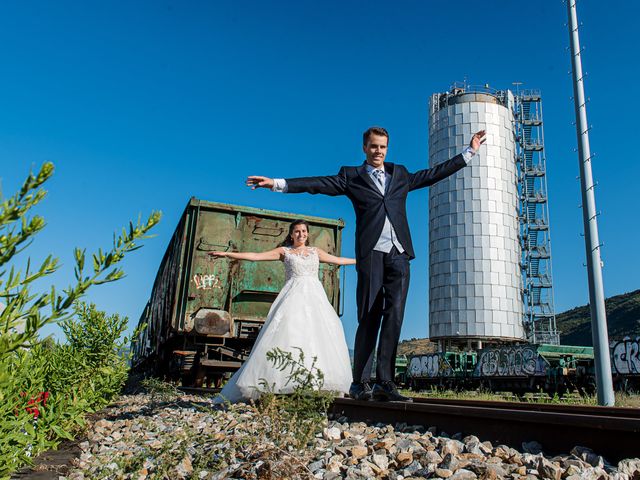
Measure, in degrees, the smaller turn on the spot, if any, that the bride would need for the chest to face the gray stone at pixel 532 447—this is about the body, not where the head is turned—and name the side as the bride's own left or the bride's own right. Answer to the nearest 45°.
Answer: approximately 45° to the bride's own left

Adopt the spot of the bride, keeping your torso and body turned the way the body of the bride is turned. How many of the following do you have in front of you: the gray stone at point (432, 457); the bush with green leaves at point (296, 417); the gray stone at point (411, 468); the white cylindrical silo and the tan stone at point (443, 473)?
4

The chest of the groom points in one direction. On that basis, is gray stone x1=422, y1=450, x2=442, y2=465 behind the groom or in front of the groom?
in front

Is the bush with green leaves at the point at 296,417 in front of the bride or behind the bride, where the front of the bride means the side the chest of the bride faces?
in front

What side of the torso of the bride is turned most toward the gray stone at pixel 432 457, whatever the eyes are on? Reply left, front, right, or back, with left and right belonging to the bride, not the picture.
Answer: front

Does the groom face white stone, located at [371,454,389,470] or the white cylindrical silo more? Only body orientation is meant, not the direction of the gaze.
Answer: the white stone

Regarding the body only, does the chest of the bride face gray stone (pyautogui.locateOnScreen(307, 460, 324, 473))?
yes

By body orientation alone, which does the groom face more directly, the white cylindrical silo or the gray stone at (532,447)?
the gray stone

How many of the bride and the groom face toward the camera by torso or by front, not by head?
2

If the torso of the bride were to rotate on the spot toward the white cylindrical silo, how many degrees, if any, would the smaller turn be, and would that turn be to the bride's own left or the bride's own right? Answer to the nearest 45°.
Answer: approximately 135° to the bride's own left

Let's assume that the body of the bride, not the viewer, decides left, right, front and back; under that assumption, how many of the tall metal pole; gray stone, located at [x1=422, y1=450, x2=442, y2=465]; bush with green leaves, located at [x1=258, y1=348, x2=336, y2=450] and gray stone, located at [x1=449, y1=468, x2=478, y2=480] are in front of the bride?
3

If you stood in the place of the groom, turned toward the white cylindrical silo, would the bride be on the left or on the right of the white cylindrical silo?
left

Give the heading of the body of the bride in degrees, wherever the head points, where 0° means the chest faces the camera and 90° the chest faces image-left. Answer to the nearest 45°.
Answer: approximately 0°
